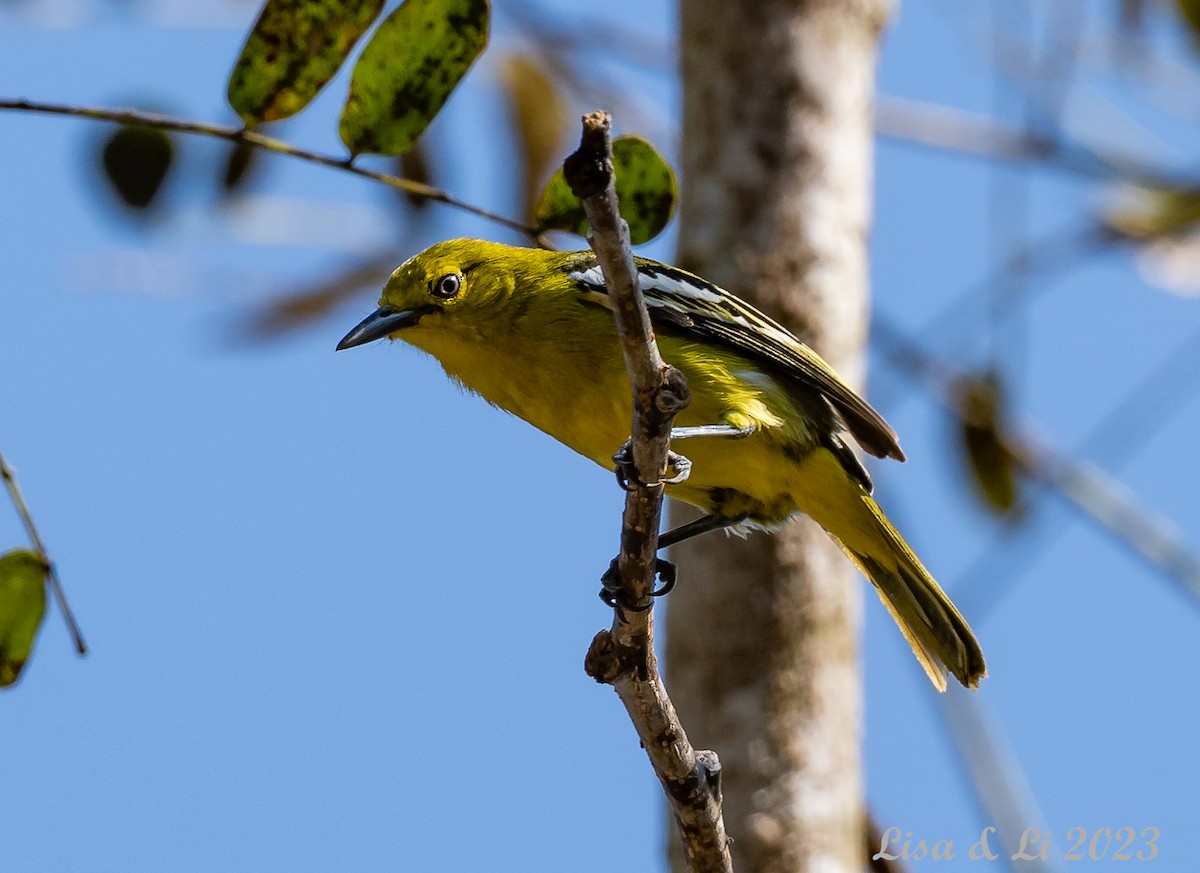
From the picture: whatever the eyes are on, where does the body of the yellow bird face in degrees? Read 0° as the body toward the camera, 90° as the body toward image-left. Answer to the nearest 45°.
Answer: approximately 90°

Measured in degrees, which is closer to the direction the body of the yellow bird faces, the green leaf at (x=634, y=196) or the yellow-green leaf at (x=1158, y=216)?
the green leaf

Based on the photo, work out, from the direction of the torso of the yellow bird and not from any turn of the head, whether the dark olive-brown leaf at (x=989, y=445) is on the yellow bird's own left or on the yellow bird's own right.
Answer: on the yellow bird's own right

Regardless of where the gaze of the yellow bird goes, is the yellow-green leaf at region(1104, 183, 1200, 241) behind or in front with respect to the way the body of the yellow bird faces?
behind
